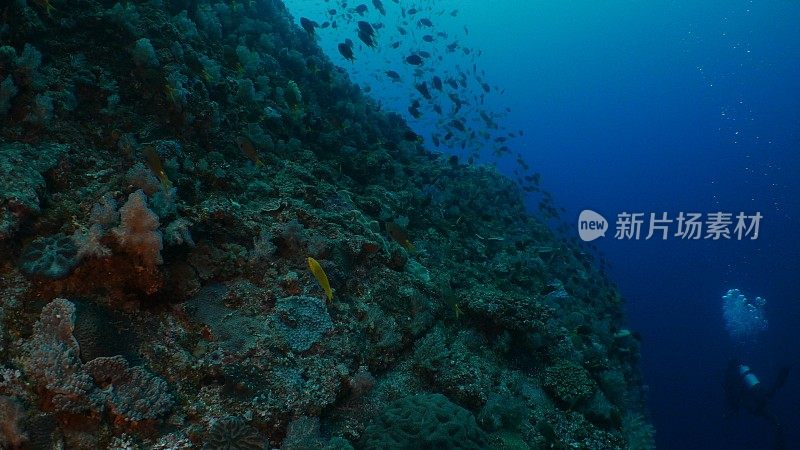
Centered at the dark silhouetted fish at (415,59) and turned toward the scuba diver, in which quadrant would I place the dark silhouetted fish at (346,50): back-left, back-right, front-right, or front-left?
back-right

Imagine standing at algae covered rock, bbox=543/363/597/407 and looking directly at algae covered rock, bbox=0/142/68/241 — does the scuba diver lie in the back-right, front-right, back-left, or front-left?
back-right
